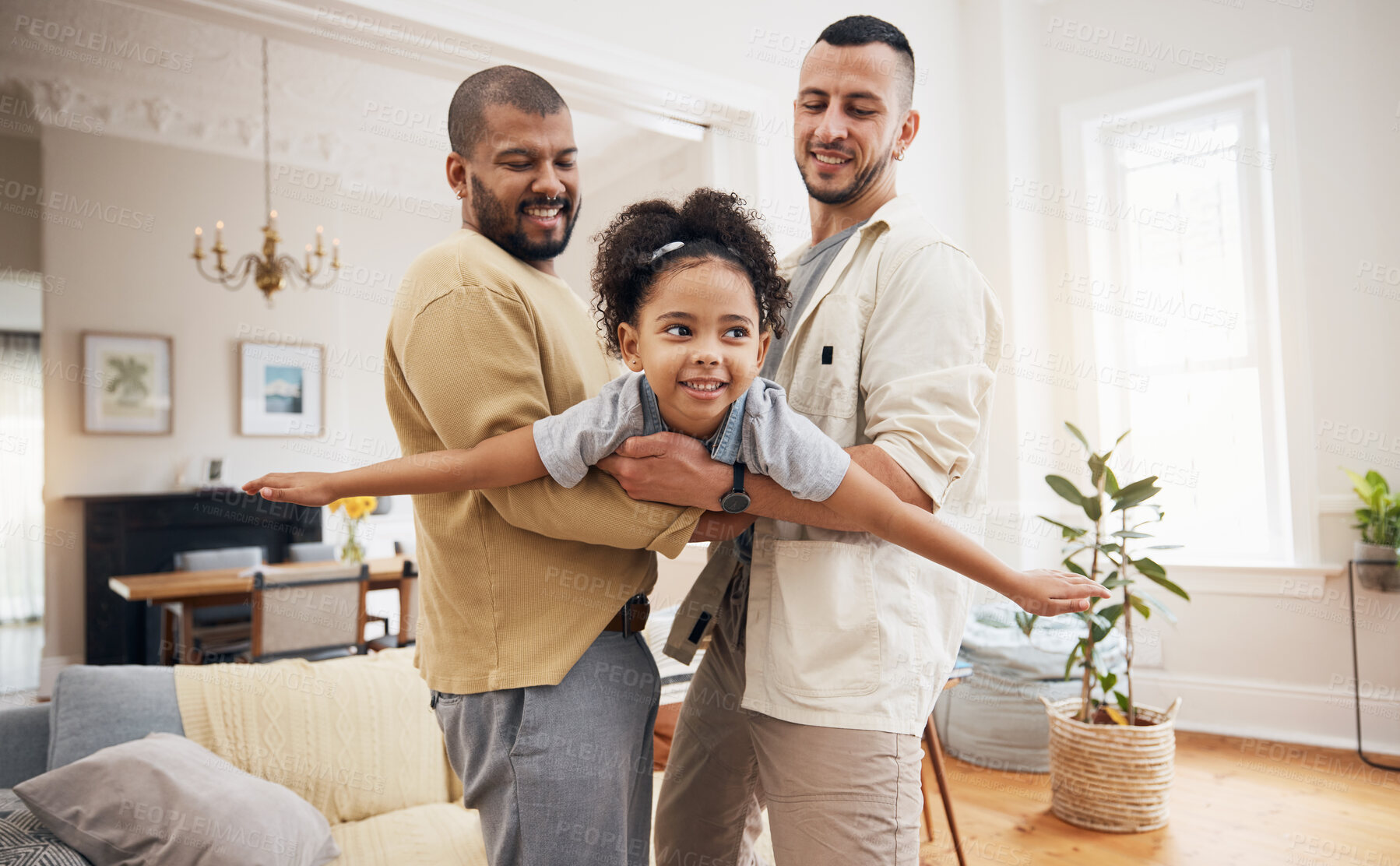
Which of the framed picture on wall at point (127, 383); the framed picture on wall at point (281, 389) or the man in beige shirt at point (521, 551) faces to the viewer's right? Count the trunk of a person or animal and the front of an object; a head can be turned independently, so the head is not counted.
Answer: the man in beige shirt

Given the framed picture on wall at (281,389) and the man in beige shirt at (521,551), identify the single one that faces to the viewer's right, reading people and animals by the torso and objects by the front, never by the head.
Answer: the man in beige shirt

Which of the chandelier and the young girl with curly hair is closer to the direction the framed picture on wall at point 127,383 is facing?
the young girl with curly hair

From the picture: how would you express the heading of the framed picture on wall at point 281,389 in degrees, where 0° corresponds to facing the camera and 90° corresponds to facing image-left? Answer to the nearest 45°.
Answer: approximately 0°

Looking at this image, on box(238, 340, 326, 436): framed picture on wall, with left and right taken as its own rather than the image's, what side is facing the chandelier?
front

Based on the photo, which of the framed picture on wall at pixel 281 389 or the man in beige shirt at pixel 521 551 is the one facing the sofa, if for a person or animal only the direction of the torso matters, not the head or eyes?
the framed picture on wall

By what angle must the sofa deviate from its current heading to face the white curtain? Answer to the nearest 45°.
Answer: approximately 180°

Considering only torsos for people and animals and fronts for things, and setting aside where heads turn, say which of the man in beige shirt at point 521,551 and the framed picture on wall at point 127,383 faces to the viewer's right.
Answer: the man in beige shirt

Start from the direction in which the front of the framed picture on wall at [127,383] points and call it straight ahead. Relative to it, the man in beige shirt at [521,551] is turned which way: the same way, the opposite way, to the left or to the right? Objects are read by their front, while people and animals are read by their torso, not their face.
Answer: to the left

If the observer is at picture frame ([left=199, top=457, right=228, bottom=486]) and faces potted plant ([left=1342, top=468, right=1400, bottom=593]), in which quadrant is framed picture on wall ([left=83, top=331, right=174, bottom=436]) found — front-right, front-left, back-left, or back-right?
back-right

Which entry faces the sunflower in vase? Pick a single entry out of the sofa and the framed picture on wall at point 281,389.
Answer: the framed picture on wall

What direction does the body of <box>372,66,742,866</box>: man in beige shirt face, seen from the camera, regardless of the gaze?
to the viewer's right

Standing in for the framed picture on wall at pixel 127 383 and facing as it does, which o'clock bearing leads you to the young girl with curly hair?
The young girl with curly hair is roughly at 12 o'clock from the framed picture on wall.

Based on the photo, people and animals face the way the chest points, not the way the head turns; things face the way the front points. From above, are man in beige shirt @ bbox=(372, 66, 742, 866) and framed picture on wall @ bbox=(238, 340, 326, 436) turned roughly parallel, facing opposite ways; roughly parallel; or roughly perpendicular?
roughly perpendicular

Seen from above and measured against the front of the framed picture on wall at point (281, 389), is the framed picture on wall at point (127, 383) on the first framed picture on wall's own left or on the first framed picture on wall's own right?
on the first framed picture on wall's own right
